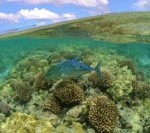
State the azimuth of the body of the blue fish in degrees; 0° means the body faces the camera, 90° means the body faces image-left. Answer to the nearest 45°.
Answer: approximately 90°
